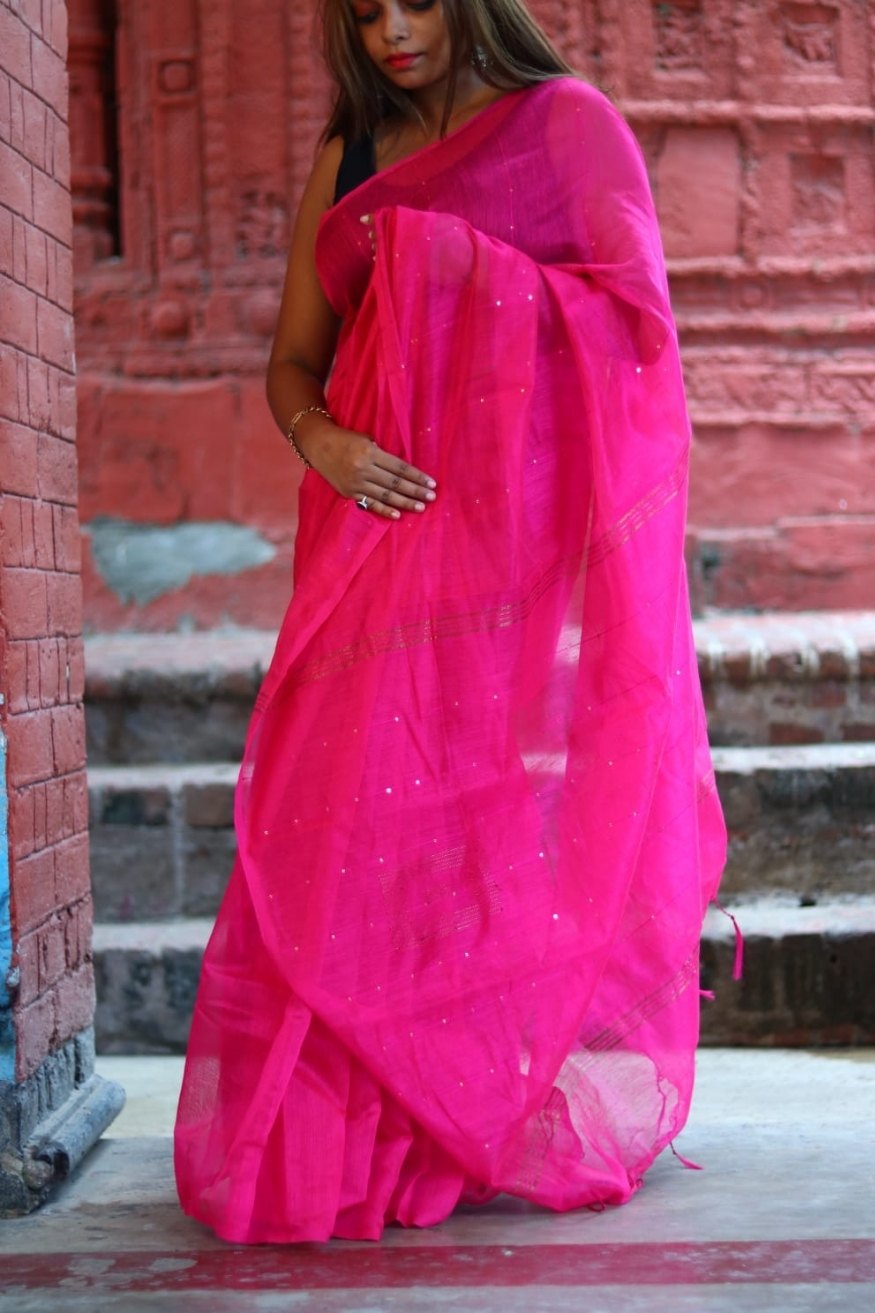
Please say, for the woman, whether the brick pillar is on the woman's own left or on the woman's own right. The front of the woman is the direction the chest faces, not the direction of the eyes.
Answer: on the woman's own right

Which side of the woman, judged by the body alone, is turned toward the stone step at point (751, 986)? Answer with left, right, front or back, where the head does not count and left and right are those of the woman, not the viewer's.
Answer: back

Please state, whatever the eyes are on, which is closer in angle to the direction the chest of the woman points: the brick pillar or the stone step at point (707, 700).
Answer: the brick pillar

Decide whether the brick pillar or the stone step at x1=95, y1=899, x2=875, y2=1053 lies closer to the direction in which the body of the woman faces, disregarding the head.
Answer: the brick pillar

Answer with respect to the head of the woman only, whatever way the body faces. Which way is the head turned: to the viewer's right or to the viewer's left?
to the viewer's left

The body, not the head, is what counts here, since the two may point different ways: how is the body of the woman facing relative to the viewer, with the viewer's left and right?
facing the viewer and to the left of the viewer
